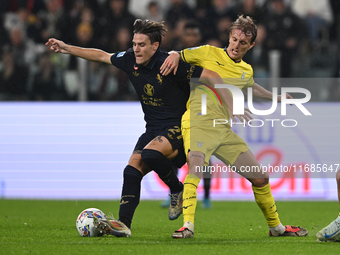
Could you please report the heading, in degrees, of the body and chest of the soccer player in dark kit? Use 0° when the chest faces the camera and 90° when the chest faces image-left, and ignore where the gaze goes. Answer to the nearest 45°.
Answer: approximately 45°

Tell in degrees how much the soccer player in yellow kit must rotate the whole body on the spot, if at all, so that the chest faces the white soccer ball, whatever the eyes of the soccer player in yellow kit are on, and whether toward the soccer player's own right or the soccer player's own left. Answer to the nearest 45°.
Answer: approximately 90° to the soccer player's own right

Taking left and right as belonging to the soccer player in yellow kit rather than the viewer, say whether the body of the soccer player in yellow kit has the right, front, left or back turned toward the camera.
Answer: front

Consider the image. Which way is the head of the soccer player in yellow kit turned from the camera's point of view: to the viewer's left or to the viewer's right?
to the viewer's left

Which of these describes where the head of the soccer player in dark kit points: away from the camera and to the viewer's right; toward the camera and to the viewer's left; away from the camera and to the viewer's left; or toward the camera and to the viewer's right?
toward the camera and to the viewer's left

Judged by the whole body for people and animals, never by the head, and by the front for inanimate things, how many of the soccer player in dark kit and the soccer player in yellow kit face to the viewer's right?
0
